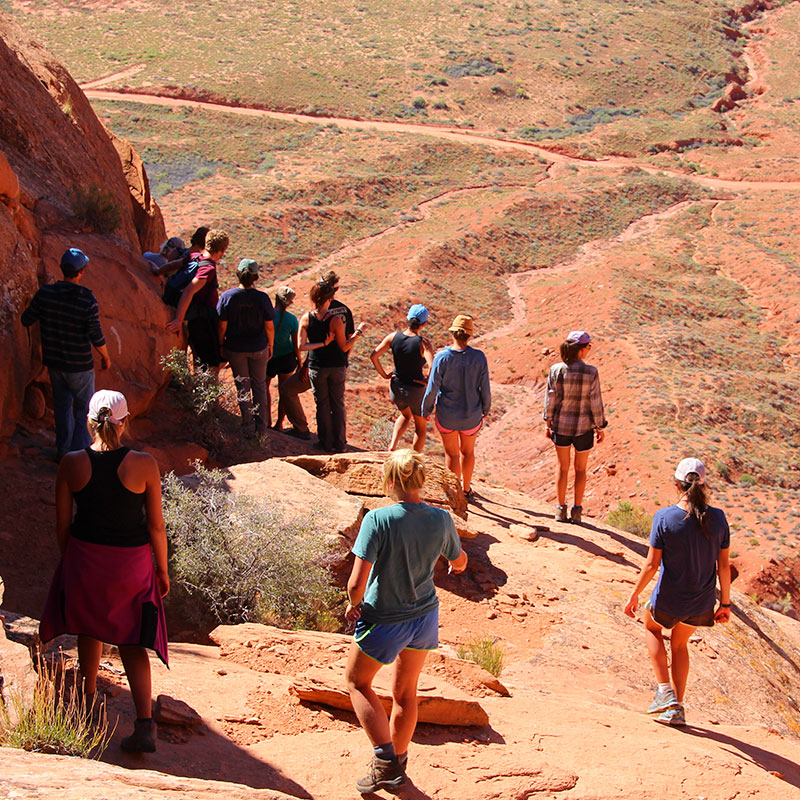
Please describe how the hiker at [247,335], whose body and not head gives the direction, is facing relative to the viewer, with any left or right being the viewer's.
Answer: facing away from the viewer

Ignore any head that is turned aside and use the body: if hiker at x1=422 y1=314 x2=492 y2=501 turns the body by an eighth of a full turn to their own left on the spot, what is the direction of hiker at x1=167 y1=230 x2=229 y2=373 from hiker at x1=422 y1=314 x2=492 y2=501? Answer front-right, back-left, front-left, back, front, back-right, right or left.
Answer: front-left

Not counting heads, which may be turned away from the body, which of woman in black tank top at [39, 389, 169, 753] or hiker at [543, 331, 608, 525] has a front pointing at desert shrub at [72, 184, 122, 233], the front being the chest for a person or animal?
the woman in black tank top

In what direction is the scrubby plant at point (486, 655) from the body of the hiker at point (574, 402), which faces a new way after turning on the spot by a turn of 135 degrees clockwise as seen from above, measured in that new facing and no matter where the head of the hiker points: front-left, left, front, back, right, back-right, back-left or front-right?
front-right

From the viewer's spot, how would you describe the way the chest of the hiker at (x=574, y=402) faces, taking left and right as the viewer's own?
facing away from the viewer

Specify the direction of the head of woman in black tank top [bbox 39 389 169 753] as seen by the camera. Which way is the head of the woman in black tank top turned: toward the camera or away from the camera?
away from the camera

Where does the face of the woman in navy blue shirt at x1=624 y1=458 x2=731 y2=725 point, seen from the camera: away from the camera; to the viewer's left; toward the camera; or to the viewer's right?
away from the camera

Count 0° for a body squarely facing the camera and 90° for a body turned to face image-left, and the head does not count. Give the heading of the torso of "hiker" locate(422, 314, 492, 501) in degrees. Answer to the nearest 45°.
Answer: approximately 180°

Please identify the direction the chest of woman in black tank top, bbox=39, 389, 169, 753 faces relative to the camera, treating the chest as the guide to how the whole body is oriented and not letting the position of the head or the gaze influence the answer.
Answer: away from the camera

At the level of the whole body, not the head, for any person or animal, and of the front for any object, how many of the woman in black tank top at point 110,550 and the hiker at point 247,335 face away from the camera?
2
